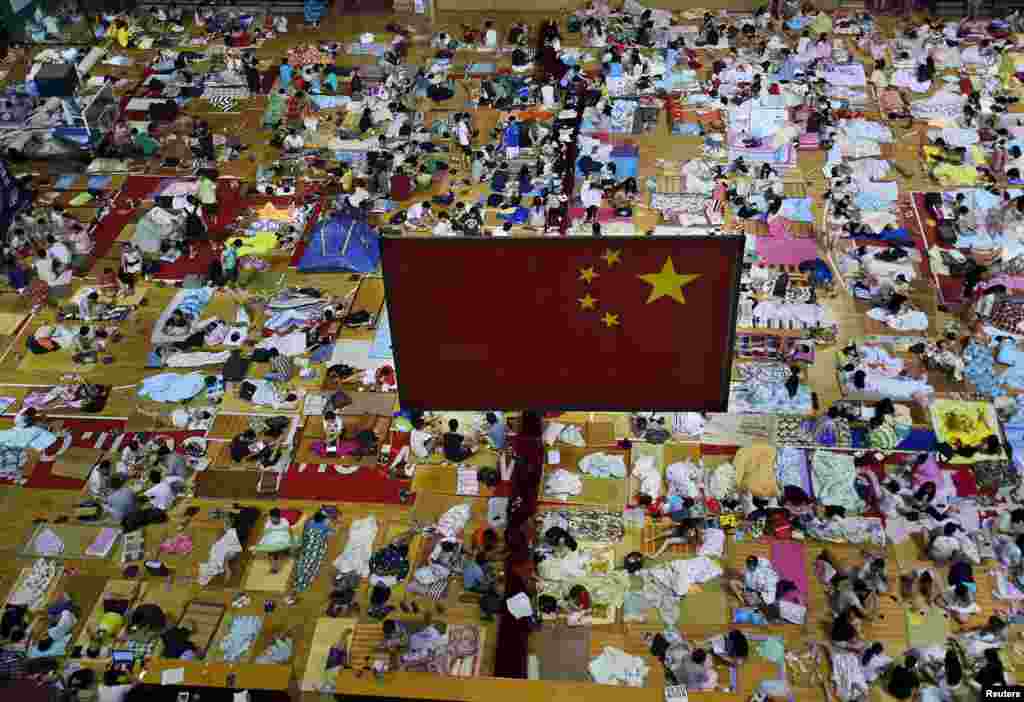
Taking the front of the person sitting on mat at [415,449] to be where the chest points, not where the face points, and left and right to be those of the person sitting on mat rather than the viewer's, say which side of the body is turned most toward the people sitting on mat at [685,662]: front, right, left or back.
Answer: left

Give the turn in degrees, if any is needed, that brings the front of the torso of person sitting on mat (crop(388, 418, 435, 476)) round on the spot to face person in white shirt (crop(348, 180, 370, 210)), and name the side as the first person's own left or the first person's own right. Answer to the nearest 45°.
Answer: approximately 135° to the first person's own right

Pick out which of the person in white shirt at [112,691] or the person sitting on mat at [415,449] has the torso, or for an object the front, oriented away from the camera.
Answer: the person in white shirt

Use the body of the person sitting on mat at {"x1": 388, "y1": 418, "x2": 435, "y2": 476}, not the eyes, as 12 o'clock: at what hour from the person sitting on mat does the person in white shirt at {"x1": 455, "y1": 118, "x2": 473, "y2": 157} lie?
The person in white shirt is roughly at 5 o'clock from the person sitting on mat.

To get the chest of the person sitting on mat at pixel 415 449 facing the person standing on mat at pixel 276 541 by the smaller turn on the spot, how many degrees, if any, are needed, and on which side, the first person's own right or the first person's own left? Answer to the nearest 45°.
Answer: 0° — they already face them

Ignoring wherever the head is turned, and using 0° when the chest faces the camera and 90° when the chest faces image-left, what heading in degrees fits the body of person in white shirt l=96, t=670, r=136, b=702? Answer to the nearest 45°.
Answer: approximately 180°

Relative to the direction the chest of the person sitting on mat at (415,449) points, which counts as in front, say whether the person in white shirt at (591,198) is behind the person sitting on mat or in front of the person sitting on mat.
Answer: behind
